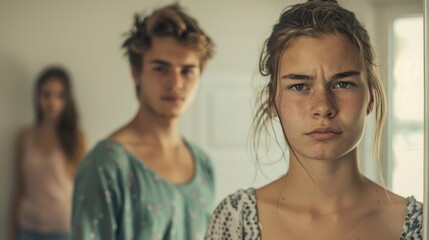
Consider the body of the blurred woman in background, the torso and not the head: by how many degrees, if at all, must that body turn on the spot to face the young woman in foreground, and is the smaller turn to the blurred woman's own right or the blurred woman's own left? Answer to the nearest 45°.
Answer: approximately 45° to the blurred woman's own left

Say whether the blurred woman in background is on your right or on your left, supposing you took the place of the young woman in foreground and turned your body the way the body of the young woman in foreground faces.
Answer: on your right

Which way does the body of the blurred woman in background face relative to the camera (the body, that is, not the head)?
toward the camera

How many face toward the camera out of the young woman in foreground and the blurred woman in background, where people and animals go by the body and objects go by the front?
2

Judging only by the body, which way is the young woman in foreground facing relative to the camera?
toward the camera
